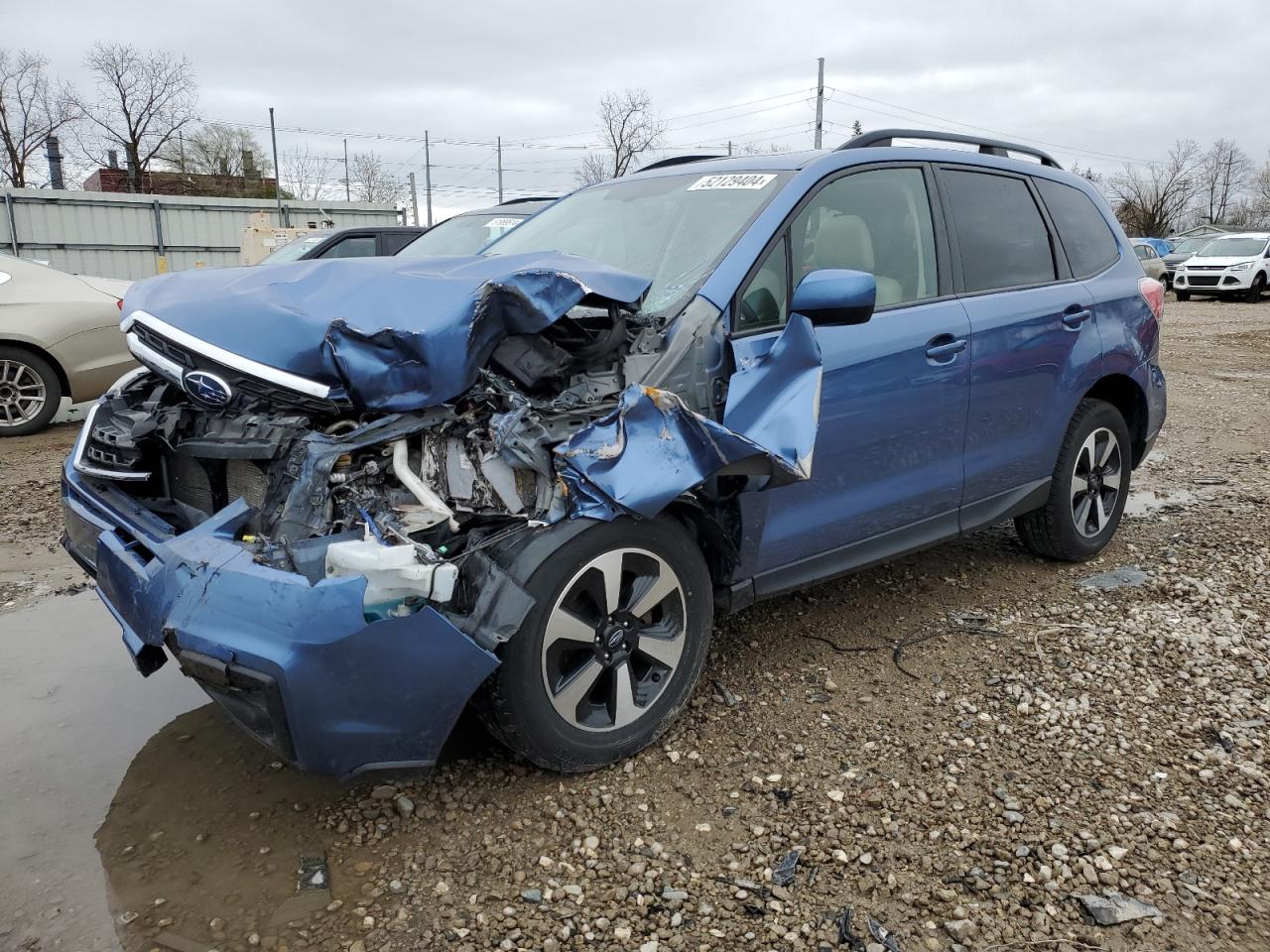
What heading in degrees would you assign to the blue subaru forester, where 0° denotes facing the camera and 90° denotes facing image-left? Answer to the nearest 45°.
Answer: approximately 45°

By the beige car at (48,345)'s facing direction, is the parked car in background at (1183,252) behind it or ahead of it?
behind

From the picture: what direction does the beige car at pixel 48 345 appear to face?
to the viewer's left

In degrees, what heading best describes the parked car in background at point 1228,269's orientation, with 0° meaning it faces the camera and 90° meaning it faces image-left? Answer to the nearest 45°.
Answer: approximately 45°

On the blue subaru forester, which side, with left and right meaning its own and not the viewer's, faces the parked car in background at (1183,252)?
back
